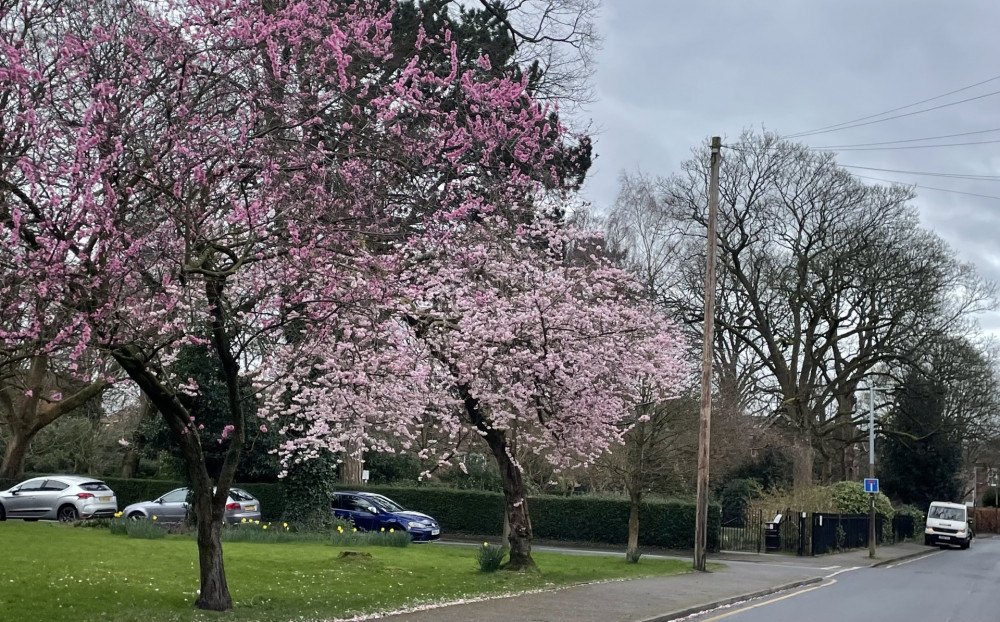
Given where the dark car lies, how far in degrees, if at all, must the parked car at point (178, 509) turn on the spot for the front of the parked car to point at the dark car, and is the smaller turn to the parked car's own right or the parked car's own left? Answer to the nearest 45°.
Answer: approximately 135° to the parked car's own right

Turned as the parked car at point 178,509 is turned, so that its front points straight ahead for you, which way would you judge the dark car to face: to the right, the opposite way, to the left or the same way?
the opposite way

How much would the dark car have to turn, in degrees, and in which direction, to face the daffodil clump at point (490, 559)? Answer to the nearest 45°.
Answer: approximately 45° to its right

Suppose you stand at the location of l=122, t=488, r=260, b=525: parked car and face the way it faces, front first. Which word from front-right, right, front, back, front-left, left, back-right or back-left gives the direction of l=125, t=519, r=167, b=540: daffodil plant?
back-left

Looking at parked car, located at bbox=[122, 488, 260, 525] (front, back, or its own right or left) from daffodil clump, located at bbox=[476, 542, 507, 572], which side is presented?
back

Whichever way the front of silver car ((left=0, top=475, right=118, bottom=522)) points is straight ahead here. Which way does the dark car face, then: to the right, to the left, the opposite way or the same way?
the opposite way

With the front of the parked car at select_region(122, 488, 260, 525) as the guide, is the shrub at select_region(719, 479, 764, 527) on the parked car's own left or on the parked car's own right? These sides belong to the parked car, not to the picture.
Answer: on the parked car's own right

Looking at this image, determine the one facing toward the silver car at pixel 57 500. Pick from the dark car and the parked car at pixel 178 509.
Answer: the parked car

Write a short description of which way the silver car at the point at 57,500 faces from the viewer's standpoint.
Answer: facing away from the viewer and to the left of the viewer

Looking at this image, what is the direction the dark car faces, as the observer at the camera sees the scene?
facing the viewer and to the right of the viewer

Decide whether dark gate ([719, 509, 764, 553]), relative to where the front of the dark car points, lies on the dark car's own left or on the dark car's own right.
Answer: on the dark car's own left

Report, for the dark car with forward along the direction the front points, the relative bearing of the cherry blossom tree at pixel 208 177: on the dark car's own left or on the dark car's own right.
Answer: on the dark car's own right

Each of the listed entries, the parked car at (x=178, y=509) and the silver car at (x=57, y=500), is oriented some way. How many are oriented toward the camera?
0

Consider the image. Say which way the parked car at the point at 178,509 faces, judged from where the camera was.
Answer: facing away from the viewer and to the left of the viewer

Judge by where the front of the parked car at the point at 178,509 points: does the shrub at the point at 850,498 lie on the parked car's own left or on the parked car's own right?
on the parked car's own right

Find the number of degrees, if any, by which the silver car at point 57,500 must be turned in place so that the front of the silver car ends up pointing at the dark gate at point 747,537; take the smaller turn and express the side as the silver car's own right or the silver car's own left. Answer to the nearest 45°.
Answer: approximately 135° to the silver car's own right
